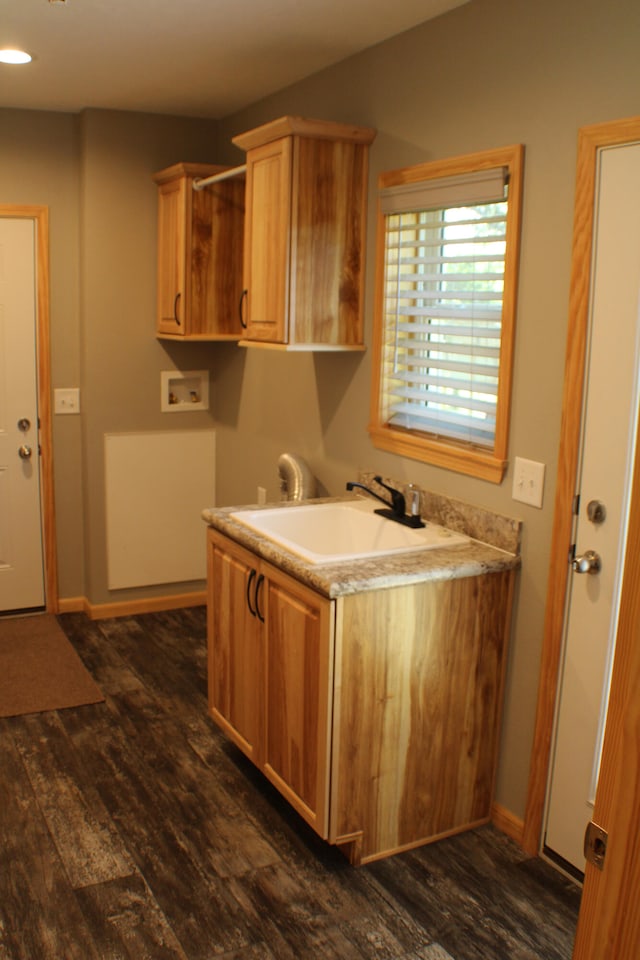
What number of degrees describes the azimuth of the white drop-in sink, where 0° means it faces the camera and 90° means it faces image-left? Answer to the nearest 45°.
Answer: approximately 45°

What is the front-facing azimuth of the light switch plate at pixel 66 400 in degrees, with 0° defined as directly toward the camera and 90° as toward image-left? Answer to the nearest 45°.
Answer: approximately 0°

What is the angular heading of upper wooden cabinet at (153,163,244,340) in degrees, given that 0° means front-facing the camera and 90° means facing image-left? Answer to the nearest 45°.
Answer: approximately 45°

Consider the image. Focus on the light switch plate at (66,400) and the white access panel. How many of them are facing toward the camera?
2

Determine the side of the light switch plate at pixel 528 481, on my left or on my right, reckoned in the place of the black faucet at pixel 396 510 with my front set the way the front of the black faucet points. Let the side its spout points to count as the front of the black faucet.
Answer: on my left

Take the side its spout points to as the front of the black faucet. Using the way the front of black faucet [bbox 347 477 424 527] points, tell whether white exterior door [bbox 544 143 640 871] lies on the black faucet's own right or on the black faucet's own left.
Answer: on the black faucet's own left

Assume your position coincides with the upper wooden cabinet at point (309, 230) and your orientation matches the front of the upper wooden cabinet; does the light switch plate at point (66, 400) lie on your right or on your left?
on your right

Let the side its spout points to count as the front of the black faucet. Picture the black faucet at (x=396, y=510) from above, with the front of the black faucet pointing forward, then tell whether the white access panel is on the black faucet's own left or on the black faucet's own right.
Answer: on the black faucet's own right

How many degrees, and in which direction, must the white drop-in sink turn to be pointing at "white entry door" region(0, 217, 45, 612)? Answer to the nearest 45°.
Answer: approximately 90° to its right

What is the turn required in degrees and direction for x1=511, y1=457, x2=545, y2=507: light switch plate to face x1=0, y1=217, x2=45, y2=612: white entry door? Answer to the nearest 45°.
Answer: approximately 90° to its right
